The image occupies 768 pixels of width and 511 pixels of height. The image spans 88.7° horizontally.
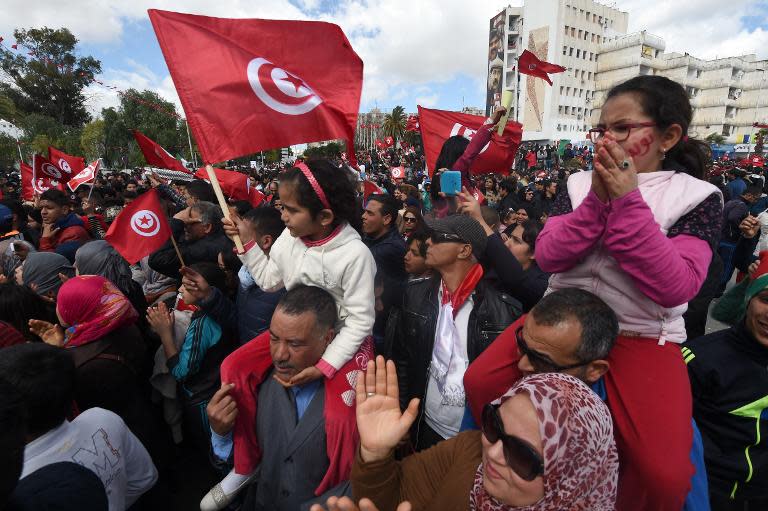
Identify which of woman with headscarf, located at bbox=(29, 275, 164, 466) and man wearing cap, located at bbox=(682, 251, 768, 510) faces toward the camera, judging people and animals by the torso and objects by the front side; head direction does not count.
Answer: the man wearing cap

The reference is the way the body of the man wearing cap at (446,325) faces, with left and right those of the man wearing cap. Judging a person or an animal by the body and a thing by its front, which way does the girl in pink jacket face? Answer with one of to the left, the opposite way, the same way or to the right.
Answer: the same way

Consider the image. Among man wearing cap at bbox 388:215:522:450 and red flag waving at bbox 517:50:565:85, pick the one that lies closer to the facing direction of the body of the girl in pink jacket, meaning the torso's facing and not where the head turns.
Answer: the man wearing cap

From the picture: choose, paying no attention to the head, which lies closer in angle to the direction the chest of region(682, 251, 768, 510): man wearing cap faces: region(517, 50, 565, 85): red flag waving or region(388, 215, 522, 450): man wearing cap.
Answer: the man wearing cap

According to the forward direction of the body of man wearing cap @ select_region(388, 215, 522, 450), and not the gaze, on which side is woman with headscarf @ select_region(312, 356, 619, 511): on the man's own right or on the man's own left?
on the man's own left

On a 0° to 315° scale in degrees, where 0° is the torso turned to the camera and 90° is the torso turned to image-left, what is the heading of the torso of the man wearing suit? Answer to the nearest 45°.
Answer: approximately 45°

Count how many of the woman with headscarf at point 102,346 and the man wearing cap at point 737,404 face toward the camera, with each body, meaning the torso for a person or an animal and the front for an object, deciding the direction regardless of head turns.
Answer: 1

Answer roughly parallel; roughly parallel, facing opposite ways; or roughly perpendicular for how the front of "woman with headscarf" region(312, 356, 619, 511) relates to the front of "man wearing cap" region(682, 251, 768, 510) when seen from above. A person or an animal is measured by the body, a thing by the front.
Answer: roughly parallel

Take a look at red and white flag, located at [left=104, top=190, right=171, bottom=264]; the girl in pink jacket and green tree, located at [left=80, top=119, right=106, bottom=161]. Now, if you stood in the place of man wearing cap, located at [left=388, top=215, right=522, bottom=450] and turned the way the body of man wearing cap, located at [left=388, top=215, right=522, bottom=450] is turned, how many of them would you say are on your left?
1

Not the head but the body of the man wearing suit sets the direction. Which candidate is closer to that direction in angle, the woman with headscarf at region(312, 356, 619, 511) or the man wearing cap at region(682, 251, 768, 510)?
the woman with headscarf

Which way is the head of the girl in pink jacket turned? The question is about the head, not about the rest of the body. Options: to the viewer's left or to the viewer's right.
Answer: to the viewer's left

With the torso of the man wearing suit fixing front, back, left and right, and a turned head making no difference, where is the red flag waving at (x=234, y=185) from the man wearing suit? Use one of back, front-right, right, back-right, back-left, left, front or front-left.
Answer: back-right

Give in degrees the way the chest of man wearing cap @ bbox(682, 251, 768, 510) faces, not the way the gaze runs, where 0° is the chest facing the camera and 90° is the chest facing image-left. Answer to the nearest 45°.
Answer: approximately 0°

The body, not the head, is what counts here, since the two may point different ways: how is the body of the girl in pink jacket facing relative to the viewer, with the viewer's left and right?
facing the viewer and to the left of the viewer

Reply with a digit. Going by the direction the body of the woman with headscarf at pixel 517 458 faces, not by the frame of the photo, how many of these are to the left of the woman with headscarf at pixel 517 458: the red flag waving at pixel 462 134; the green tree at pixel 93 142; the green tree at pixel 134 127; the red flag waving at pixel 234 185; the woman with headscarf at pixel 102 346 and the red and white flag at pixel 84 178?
0

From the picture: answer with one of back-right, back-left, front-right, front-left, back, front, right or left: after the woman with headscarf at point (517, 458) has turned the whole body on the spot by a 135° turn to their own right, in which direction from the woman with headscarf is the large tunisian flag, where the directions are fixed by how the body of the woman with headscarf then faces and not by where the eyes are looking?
front-left

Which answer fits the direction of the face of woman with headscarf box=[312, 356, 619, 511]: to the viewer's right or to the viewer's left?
to the viewer's left
